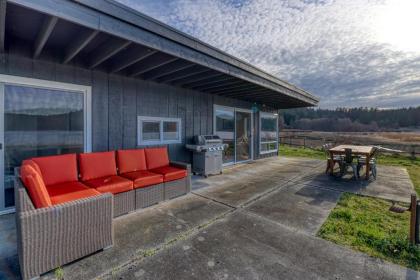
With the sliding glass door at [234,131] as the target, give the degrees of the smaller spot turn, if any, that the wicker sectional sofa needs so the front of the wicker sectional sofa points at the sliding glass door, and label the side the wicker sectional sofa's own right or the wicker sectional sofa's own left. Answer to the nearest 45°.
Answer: approximately 90° to the wicker sectional sofa's own left

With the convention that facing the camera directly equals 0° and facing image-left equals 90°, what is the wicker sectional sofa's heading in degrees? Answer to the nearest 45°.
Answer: approximately 315°

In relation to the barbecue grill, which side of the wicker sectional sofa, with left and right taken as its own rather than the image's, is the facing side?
left

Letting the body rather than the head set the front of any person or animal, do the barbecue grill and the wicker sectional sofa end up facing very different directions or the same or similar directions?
same or similar directions

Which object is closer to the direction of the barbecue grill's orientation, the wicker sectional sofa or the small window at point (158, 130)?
the wicker sectional sofa

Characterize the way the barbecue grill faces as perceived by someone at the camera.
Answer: facing the viewer and to the right of the viewer

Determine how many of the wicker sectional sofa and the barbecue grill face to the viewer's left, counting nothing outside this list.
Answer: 0

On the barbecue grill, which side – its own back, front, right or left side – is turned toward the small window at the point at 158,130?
right

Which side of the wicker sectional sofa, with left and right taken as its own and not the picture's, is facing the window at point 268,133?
left
